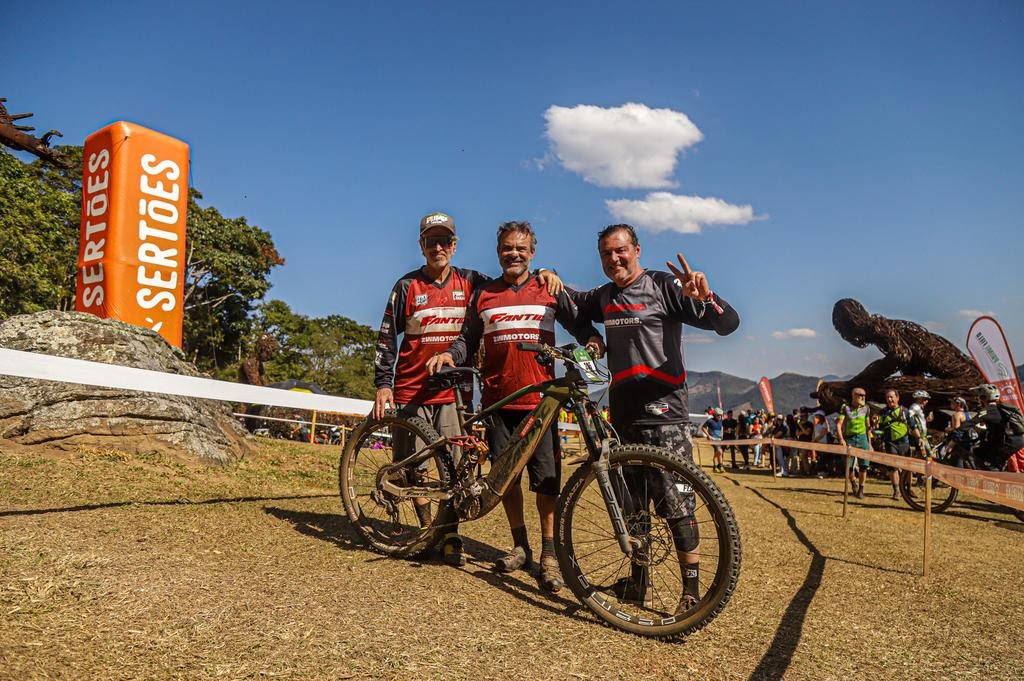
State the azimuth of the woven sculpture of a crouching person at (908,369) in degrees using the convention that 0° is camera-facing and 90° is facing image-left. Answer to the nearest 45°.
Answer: approximately 90°

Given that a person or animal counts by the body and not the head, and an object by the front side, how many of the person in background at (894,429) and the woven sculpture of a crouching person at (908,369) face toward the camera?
1

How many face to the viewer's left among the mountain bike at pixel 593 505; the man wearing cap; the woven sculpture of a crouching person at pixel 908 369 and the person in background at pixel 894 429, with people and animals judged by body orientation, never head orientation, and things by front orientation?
1

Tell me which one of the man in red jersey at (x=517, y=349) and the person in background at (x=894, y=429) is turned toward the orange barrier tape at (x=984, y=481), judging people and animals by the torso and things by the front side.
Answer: the person in background

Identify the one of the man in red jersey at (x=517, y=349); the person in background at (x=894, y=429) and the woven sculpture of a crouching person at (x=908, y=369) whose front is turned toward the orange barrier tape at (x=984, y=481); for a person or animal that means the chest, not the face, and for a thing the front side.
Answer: the person in background

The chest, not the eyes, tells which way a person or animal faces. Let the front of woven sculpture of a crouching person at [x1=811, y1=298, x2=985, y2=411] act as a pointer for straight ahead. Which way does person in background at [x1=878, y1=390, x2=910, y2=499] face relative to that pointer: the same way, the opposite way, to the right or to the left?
to the left

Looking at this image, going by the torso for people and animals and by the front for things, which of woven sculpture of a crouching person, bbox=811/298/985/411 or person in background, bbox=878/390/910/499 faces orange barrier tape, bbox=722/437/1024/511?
the person in background

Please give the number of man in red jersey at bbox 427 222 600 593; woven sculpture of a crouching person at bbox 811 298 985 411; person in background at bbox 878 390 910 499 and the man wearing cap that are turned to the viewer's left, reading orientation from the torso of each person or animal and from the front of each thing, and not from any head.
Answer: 1
